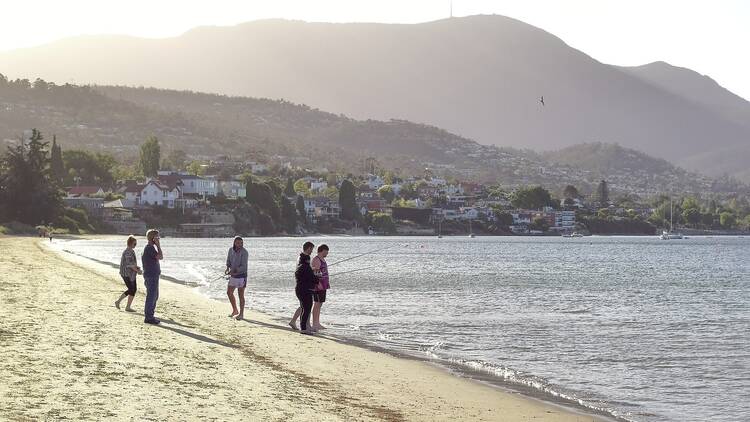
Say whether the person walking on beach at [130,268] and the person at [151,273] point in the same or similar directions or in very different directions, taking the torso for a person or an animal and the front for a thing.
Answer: same or similar directions

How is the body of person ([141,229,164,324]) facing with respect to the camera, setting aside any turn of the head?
to the viewer's right

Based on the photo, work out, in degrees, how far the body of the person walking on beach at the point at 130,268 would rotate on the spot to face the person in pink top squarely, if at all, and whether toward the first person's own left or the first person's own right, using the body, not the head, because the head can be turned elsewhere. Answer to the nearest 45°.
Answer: approximately 45° to the first person's own right

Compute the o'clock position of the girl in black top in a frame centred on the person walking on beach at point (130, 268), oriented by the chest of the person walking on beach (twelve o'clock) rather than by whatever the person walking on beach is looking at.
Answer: The girl in black top is roughly at 1 o'clock from the person walking on beach.

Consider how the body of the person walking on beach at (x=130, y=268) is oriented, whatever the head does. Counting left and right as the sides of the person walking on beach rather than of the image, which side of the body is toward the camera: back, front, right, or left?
right

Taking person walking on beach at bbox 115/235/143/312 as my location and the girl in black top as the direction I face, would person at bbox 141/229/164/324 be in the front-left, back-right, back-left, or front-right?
front-right
